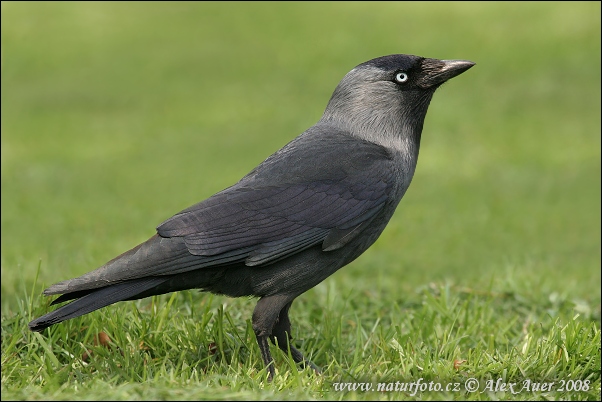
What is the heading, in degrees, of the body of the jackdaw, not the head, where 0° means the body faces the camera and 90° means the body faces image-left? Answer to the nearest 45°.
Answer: approximately 270°
